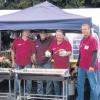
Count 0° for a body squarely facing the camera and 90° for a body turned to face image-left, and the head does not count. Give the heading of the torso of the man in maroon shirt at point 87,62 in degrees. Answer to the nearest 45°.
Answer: approximately 45°

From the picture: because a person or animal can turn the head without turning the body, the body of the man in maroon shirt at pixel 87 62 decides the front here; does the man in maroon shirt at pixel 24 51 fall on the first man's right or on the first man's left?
on the first man's right

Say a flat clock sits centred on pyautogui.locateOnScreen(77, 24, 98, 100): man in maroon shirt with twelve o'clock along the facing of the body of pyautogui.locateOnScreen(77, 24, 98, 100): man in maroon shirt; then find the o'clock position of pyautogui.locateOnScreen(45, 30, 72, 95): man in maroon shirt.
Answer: pyautogui.locateOnScreen(45, 30, 72, 95): man in maroon shirt is roughly at 2 o'clock from pyautogui.locateOnScreen(77, 24, 98, 100): man in maroon shirt.

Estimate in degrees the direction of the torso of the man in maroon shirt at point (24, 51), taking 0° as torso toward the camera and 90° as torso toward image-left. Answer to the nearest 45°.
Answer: approximately 0°

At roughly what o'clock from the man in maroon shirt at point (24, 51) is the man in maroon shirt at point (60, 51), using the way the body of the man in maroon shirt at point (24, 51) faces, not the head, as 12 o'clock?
the man in maroon shirt at point (60, 51) is roughly at 10 o'clock from the man in maroon shirt at point (24, 51).

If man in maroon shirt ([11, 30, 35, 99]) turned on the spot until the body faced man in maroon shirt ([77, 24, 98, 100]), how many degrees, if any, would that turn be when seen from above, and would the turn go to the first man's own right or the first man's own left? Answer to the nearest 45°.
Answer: approximately 45° to the first man's own left
